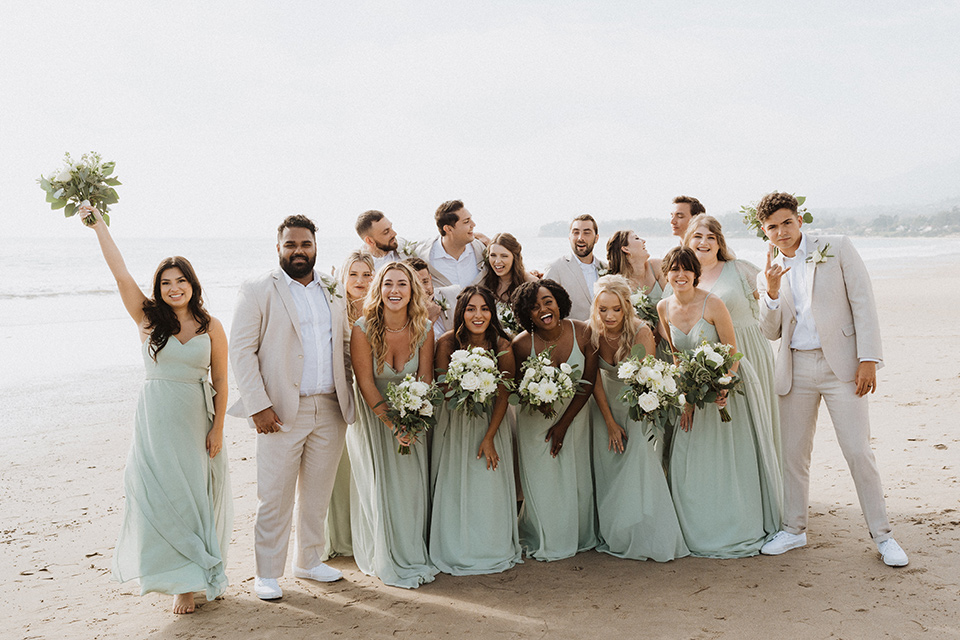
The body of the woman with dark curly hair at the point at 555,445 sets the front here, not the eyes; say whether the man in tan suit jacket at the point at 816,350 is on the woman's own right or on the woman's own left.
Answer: on the woman's own left

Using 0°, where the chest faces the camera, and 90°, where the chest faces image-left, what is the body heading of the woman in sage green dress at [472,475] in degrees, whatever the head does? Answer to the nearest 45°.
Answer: approximately 0°

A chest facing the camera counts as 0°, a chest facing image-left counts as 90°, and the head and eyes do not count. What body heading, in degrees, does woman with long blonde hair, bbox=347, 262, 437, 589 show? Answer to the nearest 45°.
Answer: approximately 0°

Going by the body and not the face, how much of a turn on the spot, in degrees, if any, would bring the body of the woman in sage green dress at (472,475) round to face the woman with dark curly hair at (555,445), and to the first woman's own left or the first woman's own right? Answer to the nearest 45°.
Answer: approximately 90° to the first woman's own left

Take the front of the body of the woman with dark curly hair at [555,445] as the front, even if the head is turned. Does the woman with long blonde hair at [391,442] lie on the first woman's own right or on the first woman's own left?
on the first woman's own right
